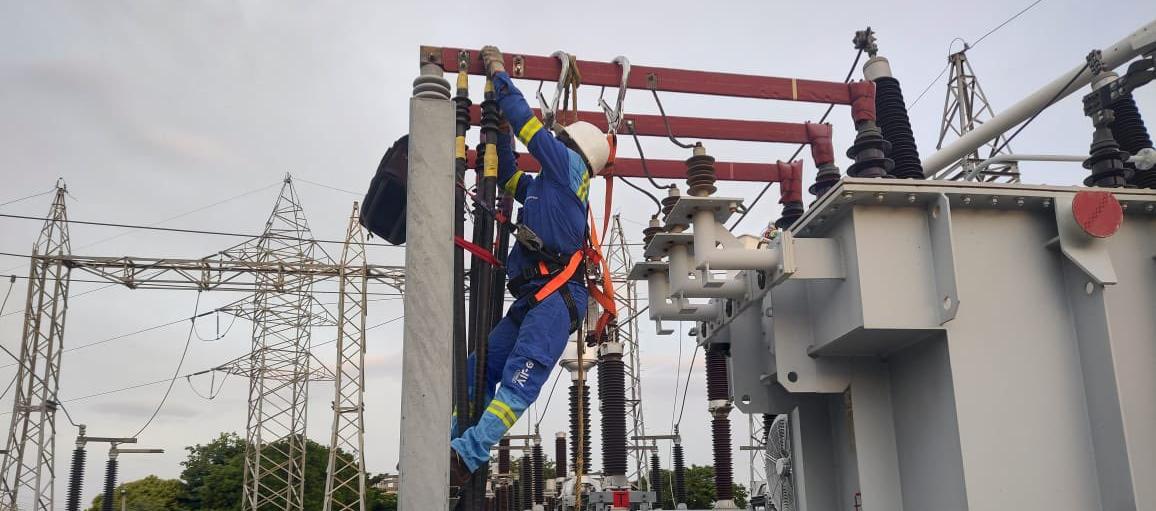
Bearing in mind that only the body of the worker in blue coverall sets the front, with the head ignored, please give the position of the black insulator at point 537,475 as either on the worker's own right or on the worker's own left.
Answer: on the worker's own right

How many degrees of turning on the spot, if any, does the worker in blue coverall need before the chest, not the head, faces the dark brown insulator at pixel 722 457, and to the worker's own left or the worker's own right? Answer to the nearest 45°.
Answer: approximately 90° to the worker's own right

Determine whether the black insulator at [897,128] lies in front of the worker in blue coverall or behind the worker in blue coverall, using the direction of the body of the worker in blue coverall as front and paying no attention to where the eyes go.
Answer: behind

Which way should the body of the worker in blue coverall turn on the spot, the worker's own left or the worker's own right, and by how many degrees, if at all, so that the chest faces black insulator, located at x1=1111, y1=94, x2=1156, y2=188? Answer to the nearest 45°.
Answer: approximately 180°

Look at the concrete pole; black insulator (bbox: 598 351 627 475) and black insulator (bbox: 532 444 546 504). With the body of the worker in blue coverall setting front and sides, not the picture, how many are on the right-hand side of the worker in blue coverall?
2

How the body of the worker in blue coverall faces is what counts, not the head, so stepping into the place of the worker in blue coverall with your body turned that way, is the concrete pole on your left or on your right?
on your left

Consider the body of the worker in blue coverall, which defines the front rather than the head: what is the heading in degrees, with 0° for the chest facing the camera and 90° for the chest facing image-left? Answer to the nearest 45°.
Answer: approximately 90°
